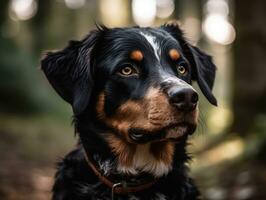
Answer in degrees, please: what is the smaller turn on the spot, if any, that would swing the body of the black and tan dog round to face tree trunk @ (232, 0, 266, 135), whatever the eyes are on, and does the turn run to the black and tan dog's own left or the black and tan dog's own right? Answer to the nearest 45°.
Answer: approximately 90° to the black and tan dog's own left

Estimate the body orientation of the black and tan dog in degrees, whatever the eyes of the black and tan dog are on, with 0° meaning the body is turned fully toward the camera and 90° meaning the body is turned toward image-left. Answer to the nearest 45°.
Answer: approximately 315°
